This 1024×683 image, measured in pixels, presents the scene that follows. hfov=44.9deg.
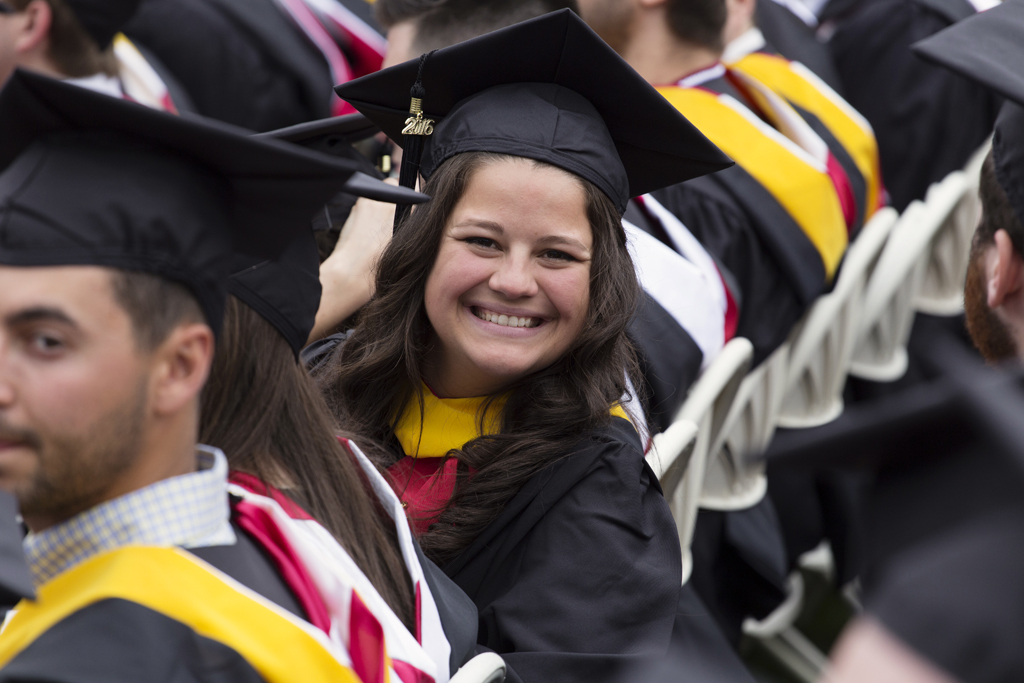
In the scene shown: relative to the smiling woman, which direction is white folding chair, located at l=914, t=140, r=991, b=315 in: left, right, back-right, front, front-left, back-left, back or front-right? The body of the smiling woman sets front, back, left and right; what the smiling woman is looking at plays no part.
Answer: back

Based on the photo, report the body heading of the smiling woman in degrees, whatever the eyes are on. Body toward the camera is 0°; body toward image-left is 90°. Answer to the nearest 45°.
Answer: approximately 45°

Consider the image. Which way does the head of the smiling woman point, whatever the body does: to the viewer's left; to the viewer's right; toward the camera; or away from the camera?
toward the camera
